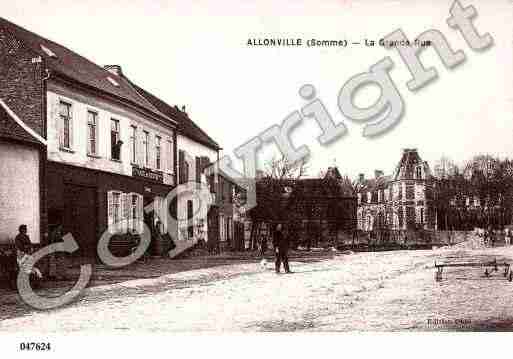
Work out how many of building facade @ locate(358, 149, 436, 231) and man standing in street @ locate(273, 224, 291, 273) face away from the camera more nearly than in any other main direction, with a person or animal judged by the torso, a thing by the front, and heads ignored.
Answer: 0

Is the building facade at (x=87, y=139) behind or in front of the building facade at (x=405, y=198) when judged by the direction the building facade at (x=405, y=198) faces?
in front

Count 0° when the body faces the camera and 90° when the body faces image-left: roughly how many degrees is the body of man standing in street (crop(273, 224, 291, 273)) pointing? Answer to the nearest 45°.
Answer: approximately 0°

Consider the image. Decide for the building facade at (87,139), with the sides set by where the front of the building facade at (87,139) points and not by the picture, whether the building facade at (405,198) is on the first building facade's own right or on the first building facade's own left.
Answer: on the first building facade's own left

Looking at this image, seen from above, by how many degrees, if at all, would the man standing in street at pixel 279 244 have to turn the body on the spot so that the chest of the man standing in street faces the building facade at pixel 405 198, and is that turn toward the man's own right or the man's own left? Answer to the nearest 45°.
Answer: approximately 180°

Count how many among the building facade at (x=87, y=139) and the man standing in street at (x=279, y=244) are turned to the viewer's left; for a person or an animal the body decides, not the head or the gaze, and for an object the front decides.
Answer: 0

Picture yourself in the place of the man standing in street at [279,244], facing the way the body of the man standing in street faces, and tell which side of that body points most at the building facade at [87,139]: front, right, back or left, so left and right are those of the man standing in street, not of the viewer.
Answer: right
